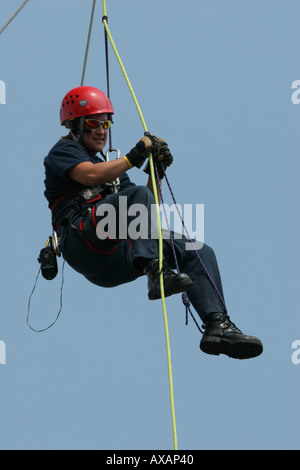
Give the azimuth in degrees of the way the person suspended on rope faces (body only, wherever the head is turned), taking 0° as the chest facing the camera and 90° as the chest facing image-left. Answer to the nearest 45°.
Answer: approximately 270°
